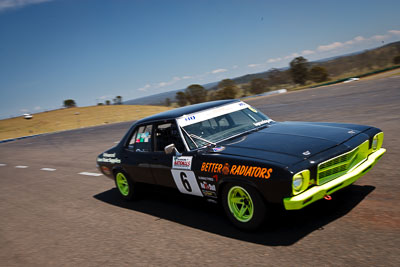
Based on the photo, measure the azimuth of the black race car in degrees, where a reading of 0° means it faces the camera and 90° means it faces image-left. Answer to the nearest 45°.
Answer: approximately 315°
